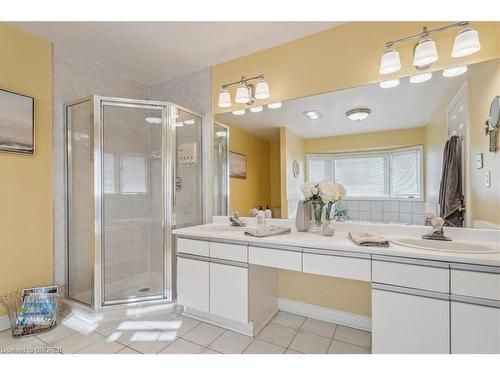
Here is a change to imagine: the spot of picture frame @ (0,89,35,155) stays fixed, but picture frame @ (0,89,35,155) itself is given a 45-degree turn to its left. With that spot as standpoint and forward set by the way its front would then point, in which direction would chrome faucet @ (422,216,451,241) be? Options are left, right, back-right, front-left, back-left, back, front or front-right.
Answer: front-right

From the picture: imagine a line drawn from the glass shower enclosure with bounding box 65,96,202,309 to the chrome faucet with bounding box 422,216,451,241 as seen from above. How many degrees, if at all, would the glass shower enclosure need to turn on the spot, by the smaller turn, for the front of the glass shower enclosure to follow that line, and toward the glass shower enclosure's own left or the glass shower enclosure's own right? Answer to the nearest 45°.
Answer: approximately 45° to the glass shower enclosure's own left

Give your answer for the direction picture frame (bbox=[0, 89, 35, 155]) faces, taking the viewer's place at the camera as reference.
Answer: facing the viewer and to the right of the viewer

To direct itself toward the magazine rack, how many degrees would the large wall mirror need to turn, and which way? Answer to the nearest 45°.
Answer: approximately 45° to its right

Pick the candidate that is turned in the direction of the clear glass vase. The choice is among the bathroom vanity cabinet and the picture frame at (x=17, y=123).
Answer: the picture frame

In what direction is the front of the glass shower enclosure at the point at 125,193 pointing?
toward the camera

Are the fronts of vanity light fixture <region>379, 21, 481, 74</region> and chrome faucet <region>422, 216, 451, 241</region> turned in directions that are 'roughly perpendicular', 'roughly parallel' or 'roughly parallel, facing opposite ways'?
roughly parallel

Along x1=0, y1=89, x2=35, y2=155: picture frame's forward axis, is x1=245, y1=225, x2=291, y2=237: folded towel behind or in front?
in front

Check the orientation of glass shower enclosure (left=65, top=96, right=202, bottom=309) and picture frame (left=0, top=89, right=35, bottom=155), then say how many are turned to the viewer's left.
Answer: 0

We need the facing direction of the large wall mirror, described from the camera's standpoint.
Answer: facing the viewer and to the left of the viewer

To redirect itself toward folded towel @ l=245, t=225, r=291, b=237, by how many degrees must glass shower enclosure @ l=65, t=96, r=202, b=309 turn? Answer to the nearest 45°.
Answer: approximately 45° to its left
